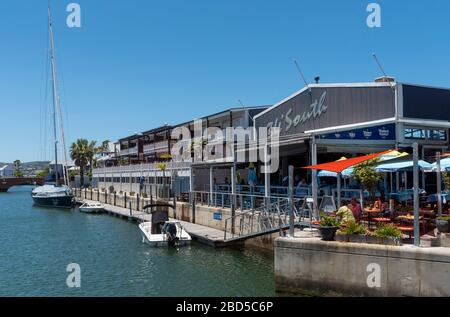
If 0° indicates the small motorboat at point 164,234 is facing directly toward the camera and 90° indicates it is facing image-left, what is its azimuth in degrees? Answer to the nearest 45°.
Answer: approximately 135°

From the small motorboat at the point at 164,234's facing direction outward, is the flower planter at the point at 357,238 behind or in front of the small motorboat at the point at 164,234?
behind

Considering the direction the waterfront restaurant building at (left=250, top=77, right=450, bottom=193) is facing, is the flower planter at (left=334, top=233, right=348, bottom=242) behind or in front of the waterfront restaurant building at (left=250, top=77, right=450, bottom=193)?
in front

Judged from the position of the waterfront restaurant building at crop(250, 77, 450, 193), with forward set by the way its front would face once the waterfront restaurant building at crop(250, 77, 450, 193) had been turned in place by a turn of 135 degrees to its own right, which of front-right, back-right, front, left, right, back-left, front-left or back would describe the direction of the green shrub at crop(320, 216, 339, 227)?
back

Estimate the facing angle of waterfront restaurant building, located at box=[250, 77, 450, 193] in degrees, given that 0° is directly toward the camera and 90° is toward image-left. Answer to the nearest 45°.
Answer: approximately 45°

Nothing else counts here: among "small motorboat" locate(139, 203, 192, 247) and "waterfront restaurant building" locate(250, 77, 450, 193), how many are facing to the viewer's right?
0

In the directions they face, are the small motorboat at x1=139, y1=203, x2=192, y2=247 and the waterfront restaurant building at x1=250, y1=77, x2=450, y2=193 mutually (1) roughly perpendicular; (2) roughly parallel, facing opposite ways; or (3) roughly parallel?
roughly perpendicular
